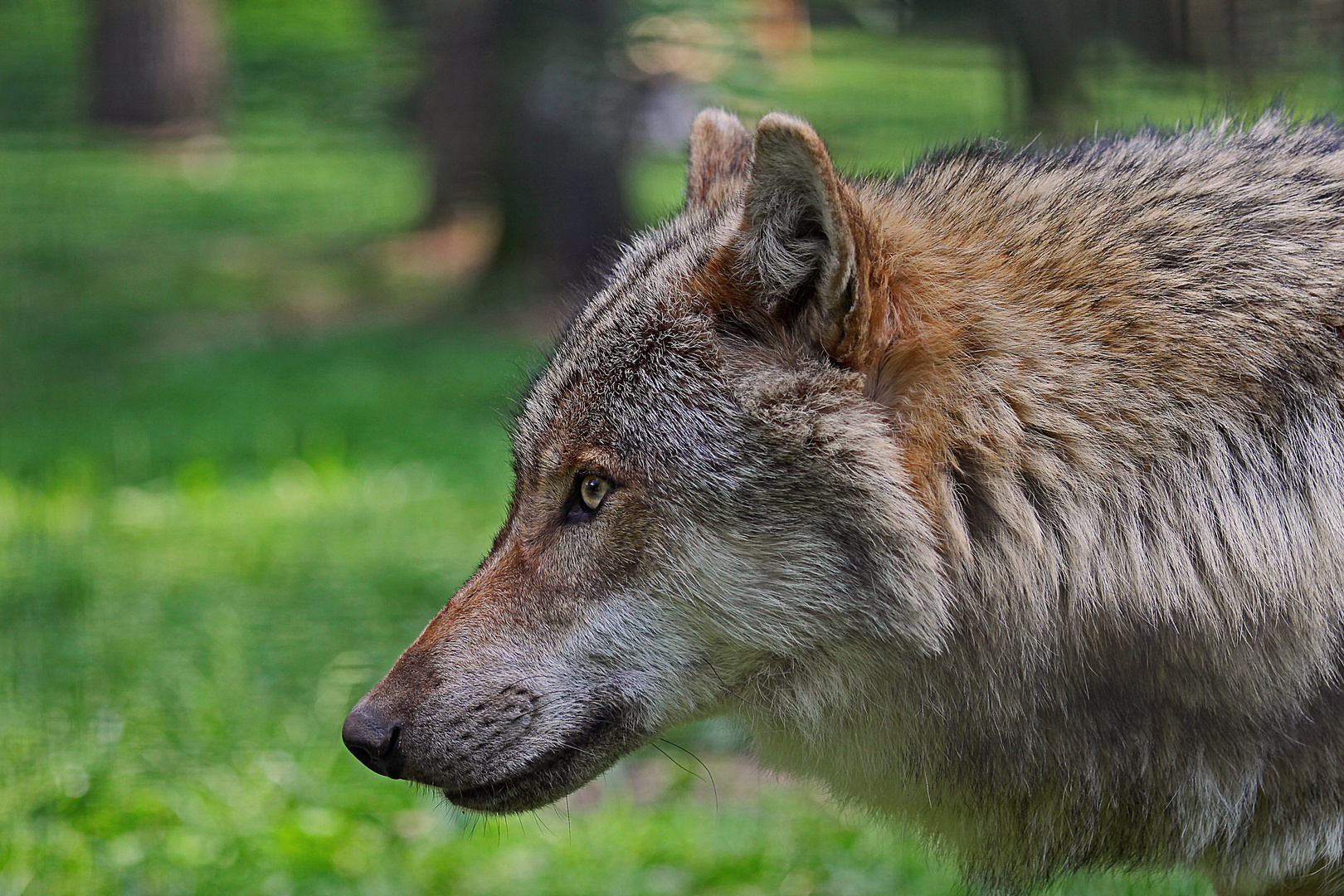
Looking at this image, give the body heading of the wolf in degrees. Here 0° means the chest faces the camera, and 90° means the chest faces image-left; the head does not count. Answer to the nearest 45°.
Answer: approximately 90°

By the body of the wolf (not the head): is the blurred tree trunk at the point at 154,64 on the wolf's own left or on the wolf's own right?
on the wolf's own right

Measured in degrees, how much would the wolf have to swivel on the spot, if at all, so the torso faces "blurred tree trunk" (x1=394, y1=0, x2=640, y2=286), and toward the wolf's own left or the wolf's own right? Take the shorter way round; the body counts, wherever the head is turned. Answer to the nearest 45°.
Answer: approximately 90° to the wolf's own right

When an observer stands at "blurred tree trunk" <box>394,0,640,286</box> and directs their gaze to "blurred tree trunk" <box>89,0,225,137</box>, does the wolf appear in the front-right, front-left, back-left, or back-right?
back-left

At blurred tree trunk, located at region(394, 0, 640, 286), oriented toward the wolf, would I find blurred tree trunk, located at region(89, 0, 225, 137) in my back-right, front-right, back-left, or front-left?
back-right
